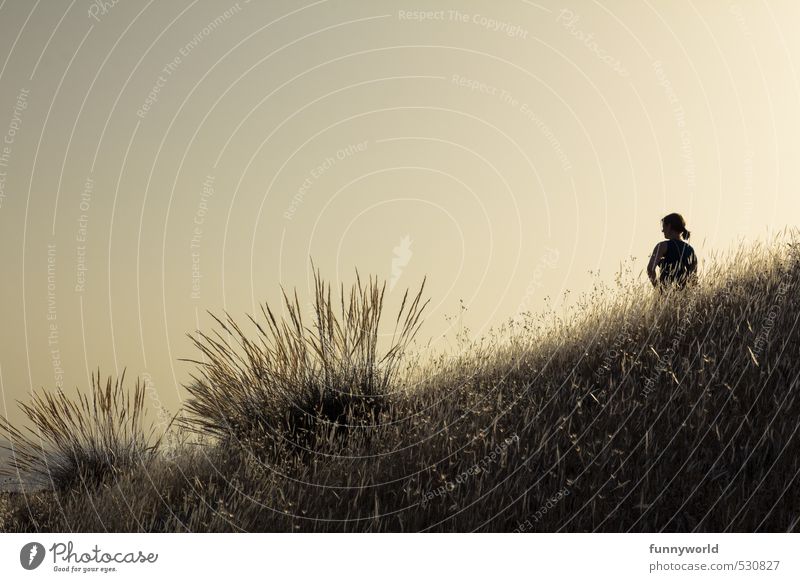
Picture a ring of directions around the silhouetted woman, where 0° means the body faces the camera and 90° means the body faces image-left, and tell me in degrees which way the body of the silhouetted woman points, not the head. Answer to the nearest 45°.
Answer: approximately 135°
